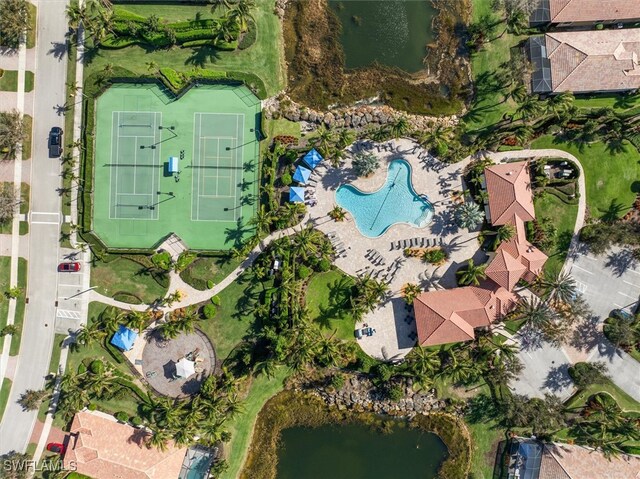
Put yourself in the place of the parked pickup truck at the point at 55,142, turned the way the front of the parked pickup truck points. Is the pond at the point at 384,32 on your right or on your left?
on your right

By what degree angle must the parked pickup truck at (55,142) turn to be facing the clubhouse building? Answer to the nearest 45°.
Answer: approximately 135° to its right

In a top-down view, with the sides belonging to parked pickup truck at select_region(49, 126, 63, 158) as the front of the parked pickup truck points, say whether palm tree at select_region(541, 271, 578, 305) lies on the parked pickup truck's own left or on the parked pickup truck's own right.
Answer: on the parked pickup truck's own right

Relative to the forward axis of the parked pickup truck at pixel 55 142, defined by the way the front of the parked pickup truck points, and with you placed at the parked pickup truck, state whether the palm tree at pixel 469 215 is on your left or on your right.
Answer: on your right

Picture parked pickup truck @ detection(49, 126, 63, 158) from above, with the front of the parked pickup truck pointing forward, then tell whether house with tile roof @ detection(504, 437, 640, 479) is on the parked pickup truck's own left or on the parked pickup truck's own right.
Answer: on the parked pickup truck's own right
